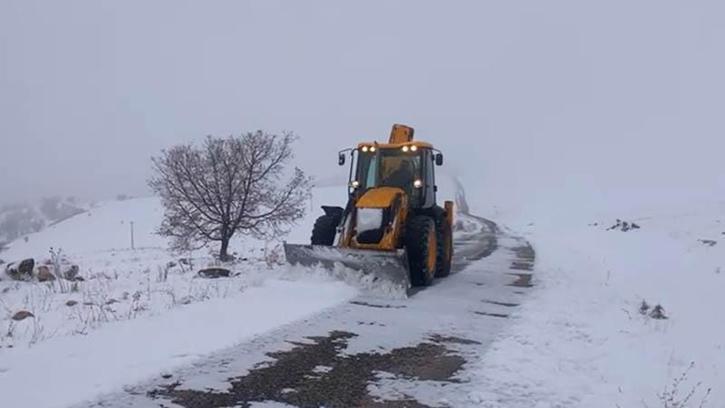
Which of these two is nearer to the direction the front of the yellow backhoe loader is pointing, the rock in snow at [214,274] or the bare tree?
the rock in snow

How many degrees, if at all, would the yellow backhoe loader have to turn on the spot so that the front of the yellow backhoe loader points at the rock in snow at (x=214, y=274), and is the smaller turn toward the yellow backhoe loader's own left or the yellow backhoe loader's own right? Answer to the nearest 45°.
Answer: approximately 45° to the yellow backhoe loader's own right

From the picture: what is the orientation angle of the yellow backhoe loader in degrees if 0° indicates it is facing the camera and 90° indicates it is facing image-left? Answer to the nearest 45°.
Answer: approximately 45°

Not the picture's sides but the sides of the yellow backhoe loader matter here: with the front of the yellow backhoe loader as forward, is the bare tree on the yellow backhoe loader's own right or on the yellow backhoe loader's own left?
on the yellow backhoe loader's own right
